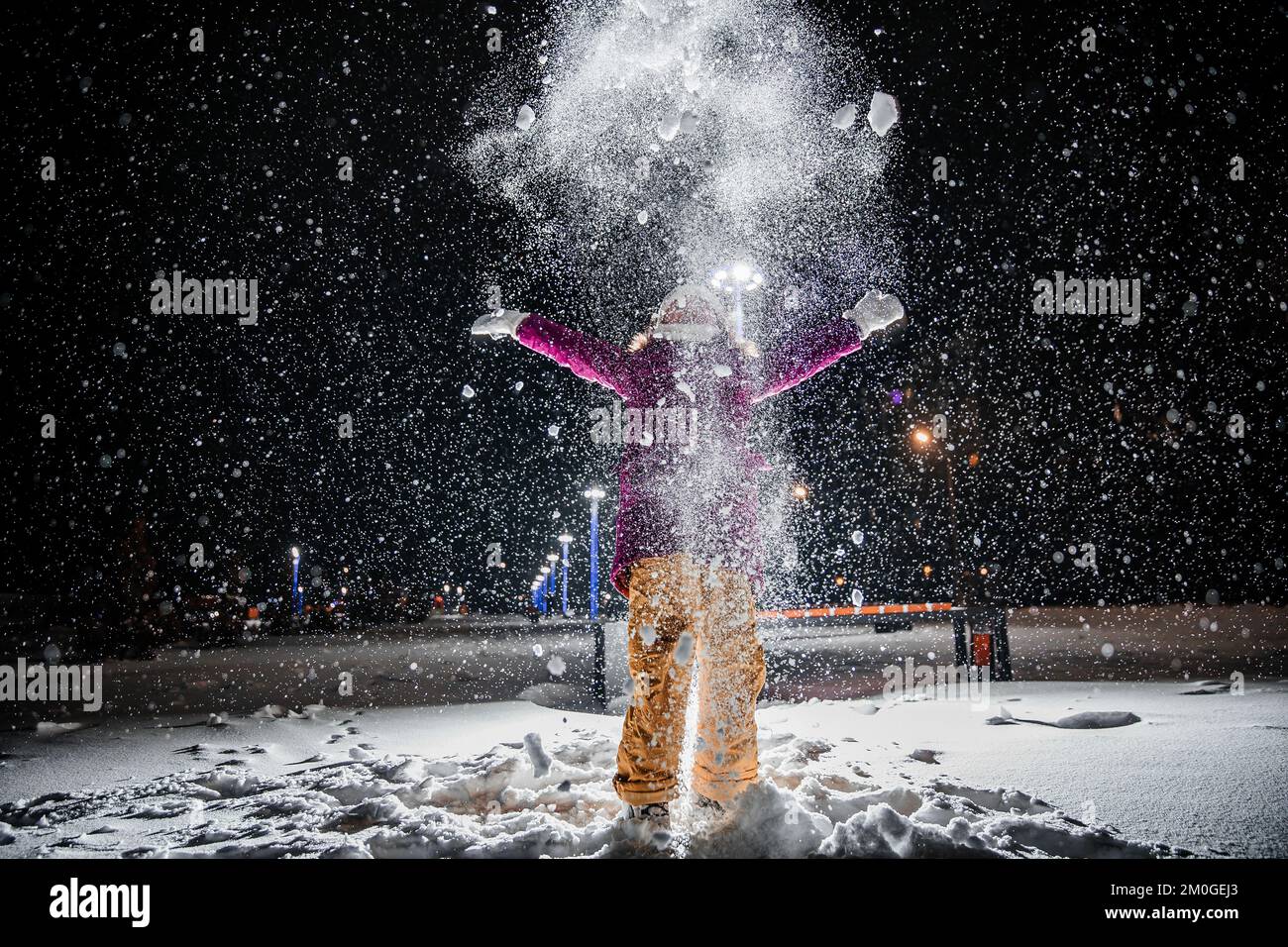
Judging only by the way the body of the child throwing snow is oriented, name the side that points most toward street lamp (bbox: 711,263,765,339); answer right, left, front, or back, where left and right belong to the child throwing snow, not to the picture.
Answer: back

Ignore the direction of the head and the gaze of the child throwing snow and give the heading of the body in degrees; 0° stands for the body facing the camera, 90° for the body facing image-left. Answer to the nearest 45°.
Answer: approximately 0°
